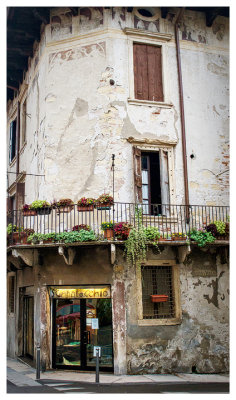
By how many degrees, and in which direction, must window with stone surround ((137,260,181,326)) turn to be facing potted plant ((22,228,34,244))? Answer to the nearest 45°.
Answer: approximately 90° to its right

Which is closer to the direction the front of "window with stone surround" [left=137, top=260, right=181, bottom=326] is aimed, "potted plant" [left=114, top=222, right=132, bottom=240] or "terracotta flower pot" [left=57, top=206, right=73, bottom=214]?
the potted plant

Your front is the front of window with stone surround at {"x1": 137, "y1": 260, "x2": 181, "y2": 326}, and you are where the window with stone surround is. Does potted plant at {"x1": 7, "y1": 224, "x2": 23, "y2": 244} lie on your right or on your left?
on your right

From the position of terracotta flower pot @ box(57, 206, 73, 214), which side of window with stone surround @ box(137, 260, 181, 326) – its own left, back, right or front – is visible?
right

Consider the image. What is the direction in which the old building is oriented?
toward the camera

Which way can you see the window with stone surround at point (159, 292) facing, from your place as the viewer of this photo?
facing the viewer
